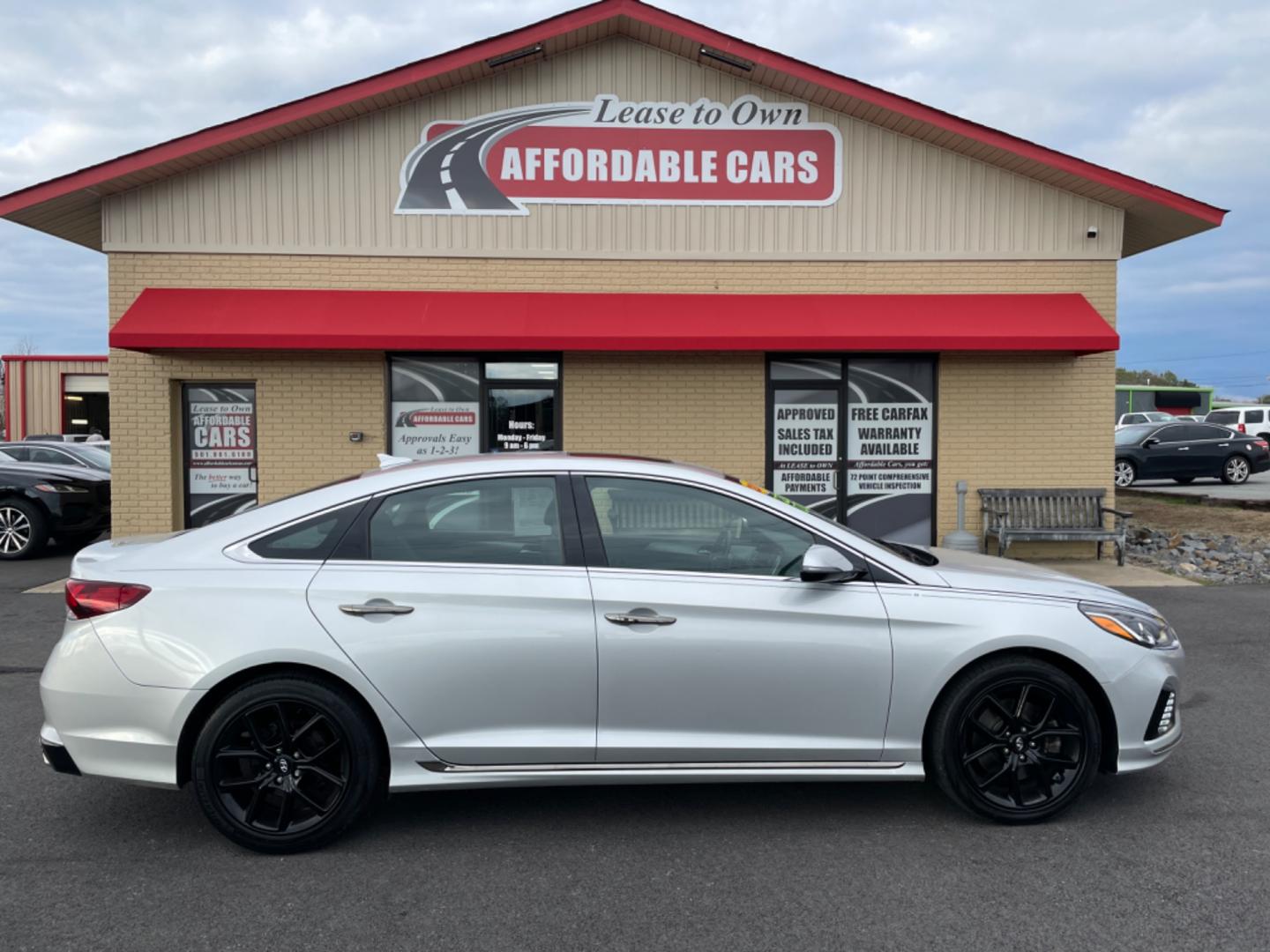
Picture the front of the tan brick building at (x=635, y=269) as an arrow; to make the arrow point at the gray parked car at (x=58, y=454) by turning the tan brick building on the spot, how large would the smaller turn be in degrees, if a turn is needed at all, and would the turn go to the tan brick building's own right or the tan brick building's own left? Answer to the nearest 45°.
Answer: approximately 135° to the tan brick building's own right

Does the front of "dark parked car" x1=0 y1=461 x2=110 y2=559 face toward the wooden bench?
yes

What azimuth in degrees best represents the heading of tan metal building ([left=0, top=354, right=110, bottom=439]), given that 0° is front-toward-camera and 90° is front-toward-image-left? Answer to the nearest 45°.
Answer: approximately 0°

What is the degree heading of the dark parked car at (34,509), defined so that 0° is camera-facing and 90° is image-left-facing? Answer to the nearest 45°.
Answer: approximately 315°

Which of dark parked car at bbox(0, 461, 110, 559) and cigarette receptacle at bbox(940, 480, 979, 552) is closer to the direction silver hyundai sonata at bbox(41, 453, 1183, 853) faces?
the cigarette receptacle

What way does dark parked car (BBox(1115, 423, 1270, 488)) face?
to the viewer's left

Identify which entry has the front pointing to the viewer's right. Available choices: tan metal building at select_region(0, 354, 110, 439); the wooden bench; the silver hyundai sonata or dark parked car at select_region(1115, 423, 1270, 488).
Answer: the silver hyundai sonata

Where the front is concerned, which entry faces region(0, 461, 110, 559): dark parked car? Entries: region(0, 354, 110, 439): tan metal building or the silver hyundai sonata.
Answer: the tan metal building

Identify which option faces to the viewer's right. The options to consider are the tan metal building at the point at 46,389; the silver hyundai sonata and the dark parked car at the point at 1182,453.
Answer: the silver hyundai sonata

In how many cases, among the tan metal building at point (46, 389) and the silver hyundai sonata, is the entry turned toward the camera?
1

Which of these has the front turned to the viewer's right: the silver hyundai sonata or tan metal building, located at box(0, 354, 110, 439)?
the silver hyundai sonata

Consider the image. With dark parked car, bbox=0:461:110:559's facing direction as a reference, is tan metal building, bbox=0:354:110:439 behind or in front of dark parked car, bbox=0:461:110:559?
behind

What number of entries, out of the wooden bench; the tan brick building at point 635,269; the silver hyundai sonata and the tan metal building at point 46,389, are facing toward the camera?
3

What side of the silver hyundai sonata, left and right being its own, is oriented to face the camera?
right
